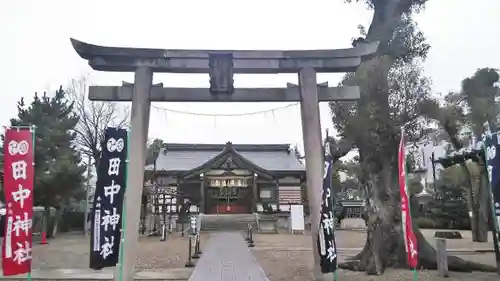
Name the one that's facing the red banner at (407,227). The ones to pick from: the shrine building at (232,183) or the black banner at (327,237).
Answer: the shrine building

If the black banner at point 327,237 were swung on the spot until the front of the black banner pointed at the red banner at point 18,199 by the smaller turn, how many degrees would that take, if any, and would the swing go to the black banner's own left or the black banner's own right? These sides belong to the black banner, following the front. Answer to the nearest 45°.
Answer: approximately 90° to the black banner's own right

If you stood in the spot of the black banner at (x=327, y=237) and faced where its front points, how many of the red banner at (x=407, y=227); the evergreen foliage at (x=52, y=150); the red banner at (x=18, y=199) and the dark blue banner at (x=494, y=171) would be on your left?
2

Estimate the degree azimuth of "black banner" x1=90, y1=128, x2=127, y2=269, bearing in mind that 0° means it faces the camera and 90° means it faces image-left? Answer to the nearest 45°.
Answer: approximately 0°

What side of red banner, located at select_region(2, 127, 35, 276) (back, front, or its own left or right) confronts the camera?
front

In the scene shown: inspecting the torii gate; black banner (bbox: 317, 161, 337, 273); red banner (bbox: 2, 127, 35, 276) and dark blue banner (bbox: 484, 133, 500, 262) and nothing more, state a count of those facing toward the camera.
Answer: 4

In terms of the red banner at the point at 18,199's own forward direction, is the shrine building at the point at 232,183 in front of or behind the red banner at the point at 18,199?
behind

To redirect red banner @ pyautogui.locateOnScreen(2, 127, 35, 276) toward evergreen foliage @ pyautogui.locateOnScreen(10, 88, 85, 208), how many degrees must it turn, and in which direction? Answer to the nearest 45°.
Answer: approximately 180°

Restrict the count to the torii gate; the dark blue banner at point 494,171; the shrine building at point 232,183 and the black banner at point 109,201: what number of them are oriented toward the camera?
4

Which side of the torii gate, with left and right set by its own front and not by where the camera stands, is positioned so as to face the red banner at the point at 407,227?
left

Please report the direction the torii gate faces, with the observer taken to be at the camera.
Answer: facing the viewer

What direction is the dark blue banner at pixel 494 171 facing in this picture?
toward the camera

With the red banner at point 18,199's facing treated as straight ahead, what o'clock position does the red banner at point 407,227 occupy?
the red banner at point 407,227 is roughly at 10 o'clock from the red banner at point 18,199.

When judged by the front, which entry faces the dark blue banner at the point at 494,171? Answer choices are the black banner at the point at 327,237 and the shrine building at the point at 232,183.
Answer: the shrine building

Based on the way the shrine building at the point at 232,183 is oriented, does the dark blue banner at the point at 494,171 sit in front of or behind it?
in front

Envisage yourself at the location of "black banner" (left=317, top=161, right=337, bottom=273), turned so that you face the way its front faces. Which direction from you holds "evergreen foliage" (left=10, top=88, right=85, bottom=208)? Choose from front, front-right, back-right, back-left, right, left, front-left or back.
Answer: back-right

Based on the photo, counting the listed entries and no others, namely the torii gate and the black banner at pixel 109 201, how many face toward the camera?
2
